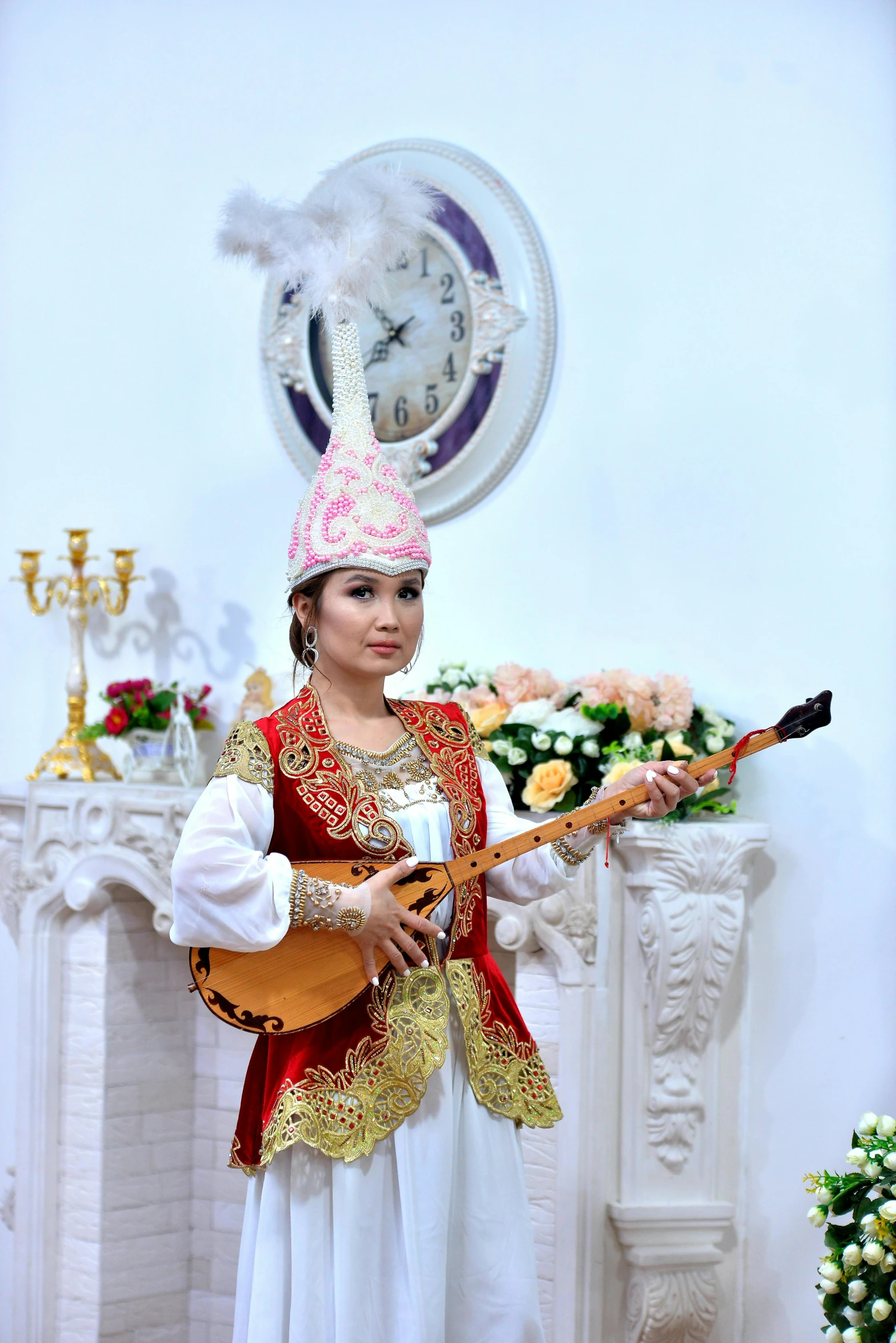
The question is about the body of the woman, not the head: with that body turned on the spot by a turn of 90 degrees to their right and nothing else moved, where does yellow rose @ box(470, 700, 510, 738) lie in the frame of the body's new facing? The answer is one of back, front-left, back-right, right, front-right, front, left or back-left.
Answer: back-right

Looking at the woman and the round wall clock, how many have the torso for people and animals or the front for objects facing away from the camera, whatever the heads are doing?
0

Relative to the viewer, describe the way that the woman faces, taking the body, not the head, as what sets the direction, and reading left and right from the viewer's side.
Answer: facing the viewer and to the right of the viewer

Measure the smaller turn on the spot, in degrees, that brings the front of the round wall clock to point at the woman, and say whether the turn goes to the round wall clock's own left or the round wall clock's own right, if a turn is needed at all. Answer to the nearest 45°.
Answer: approximately 45° to the round wall clock's own left

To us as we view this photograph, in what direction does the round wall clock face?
facing the viewer and to the left of the viewer
